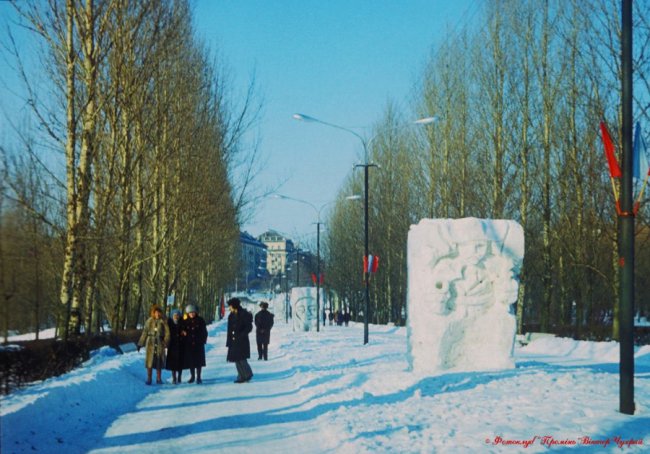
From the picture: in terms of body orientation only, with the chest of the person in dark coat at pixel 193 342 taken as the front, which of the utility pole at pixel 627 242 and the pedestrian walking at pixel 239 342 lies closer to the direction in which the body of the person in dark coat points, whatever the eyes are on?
the utility pole

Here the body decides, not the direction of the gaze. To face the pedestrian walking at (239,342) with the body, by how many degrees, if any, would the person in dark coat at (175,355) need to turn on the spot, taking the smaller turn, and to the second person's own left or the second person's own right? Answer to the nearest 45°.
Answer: approximately 90° to the second person's own left

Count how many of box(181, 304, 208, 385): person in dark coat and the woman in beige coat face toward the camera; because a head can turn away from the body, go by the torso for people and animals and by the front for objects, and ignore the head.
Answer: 2

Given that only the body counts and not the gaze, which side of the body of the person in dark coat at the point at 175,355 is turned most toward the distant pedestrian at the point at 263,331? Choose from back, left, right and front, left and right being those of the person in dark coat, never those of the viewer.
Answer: back

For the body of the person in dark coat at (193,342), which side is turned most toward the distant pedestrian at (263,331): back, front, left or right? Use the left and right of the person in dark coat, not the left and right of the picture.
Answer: back

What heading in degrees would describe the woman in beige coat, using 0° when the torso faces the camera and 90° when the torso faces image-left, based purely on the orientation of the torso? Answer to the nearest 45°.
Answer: approximately 0°

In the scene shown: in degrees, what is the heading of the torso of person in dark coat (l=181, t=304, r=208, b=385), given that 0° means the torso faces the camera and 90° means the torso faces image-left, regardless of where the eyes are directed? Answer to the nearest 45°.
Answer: approximately 0°
